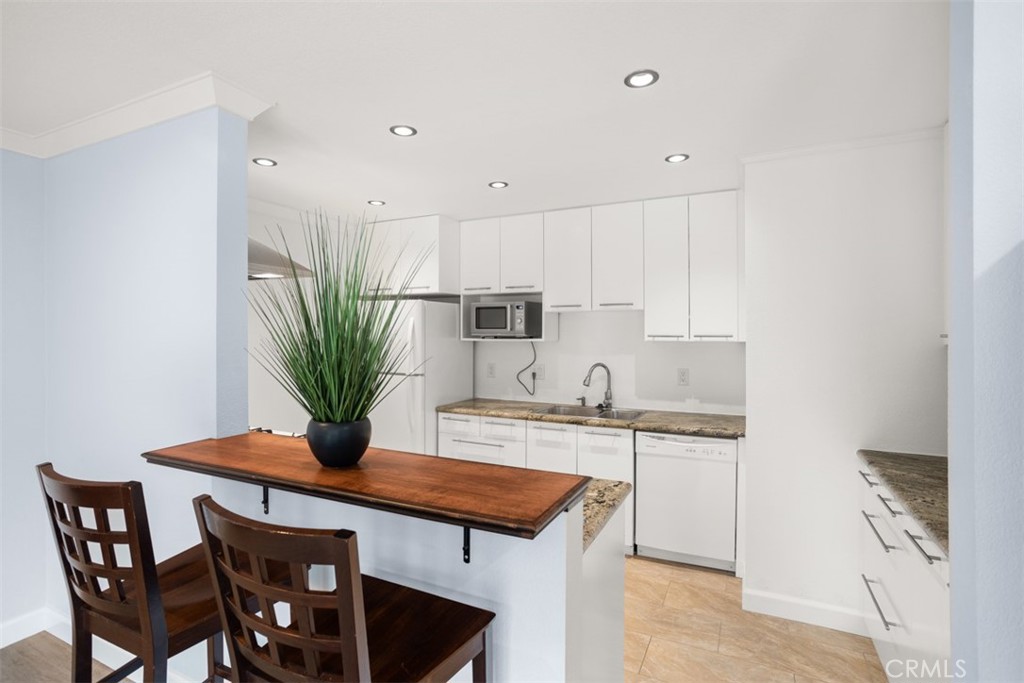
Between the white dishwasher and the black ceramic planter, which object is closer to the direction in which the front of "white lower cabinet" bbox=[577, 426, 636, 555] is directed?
the black ceramic planter

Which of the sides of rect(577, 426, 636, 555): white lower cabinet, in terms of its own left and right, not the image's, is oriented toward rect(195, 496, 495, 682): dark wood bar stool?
front

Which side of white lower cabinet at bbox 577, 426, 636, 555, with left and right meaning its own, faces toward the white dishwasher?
left

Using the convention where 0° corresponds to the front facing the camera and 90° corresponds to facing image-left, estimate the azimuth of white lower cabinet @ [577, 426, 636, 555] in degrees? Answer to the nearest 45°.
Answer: approximately 0°

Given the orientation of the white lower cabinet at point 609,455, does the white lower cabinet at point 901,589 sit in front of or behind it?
in front

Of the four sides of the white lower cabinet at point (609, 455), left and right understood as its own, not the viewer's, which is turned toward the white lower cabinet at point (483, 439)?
right

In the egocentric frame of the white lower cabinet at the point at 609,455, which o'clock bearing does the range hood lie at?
The range hood is roughly at 2 o'clock from the white lower cabinet.

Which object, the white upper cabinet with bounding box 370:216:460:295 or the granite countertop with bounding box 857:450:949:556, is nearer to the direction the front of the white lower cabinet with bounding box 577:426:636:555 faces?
the granite countertop

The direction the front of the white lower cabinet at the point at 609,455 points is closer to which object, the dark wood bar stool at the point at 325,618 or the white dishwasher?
the dark wood bar stool

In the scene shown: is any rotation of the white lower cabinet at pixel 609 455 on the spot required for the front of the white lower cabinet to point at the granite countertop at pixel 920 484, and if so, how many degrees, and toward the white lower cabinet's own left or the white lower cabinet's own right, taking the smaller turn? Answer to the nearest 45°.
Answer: approximately 45° to the white lower cabinet's own left
